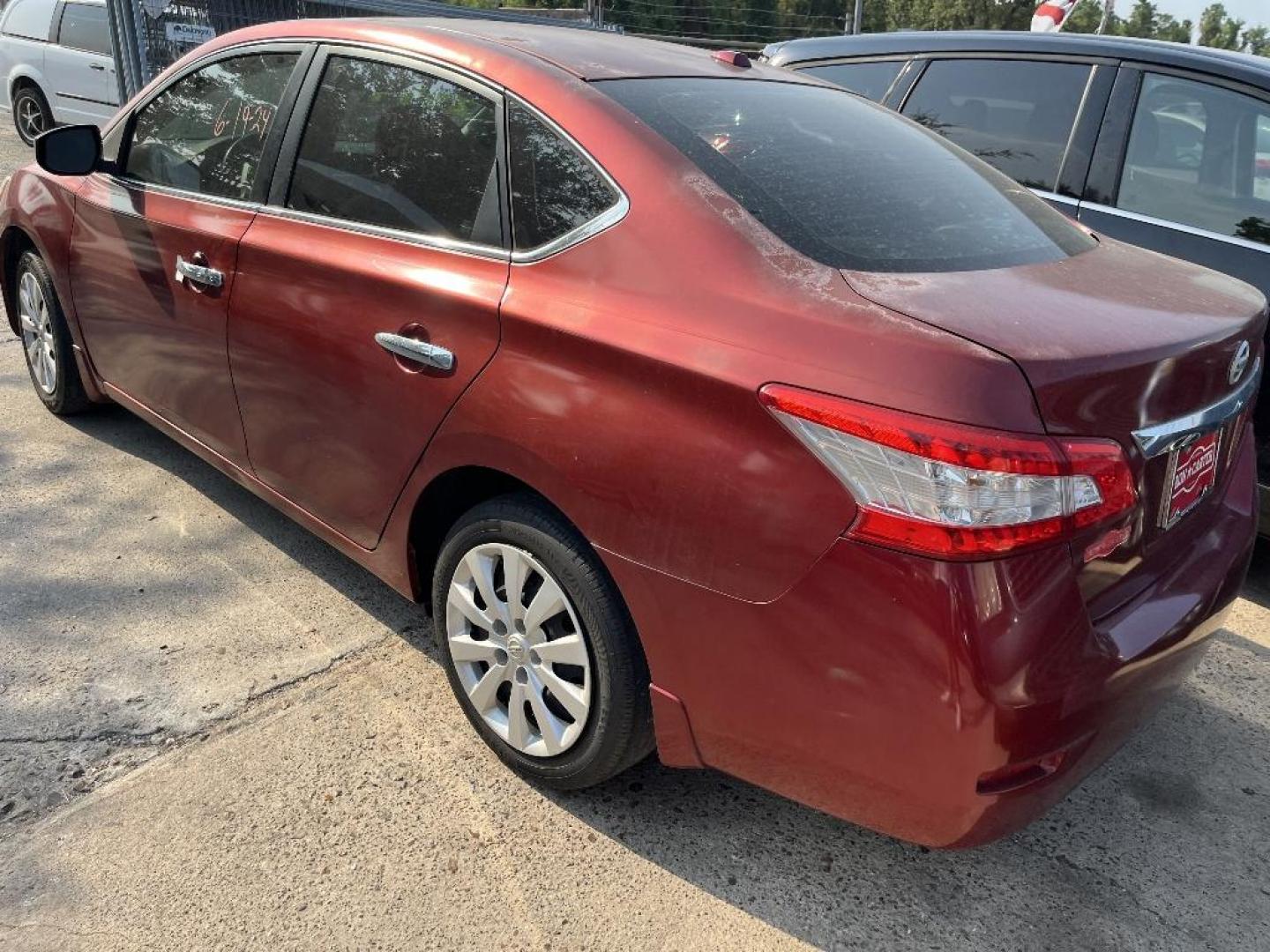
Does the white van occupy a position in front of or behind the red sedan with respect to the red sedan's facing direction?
in front

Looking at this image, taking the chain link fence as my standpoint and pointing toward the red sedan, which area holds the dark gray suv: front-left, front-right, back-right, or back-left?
front-left

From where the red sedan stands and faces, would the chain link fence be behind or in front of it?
in front

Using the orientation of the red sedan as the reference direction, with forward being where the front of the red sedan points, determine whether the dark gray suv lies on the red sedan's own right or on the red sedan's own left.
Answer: on the red sedan's own right

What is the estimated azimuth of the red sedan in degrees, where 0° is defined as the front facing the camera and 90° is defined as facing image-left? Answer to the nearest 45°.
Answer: approximately 135°

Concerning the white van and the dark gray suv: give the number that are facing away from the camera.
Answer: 0
